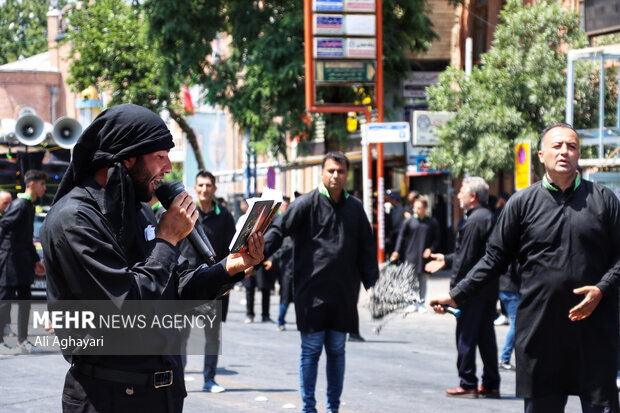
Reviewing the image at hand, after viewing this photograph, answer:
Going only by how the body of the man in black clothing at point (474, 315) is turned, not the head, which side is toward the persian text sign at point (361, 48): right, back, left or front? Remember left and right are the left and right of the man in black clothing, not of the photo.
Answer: right

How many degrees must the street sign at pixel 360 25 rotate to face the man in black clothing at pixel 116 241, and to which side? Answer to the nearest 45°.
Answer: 0° — it already faces them

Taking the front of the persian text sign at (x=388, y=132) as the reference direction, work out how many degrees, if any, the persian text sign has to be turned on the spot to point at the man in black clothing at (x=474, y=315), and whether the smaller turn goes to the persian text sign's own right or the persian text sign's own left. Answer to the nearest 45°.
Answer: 0° — it already faces them

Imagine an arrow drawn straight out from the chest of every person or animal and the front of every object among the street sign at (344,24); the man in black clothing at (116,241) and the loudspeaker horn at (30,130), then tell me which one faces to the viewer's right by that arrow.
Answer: the man in black clothing

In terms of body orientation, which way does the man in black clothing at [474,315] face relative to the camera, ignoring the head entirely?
to the viewer's left

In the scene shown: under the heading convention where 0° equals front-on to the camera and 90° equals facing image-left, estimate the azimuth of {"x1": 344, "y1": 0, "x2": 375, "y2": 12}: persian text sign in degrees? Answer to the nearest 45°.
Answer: approximately 0°
